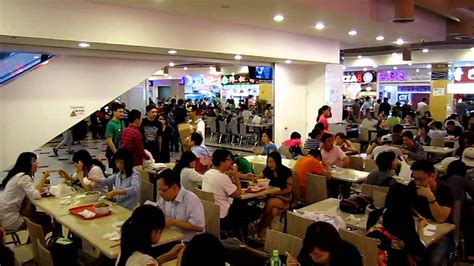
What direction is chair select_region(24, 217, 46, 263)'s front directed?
to the viewer's right

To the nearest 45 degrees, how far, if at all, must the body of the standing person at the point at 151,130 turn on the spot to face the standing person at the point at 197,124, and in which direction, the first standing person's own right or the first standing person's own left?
approximately 135° to the first standing person's own left

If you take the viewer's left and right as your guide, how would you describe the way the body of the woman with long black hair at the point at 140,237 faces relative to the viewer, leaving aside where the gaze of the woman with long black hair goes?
facing to the right of the viewer

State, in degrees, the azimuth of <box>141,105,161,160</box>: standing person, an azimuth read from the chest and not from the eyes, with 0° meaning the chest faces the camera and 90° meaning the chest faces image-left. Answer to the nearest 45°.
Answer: approximately 0°

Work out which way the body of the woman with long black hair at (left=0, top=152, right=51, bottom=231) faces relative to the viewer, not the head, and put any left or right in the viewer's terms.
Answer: facing to the right of the viewer

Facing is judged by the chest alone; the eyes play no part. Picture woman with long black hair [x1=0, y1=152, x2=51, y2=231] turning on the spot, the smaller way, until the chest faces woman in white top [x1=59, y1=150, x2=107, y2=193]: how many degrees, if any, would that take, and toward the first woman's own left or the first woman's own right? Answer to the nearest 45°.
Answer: approximately 45° to the first woman's own left

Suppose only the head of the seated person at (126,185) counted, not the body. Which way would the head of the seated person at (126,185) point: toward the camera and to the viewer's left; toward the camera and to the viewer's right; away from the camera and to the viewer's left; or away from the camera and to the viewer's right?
toward the camera and to the viewer's left
